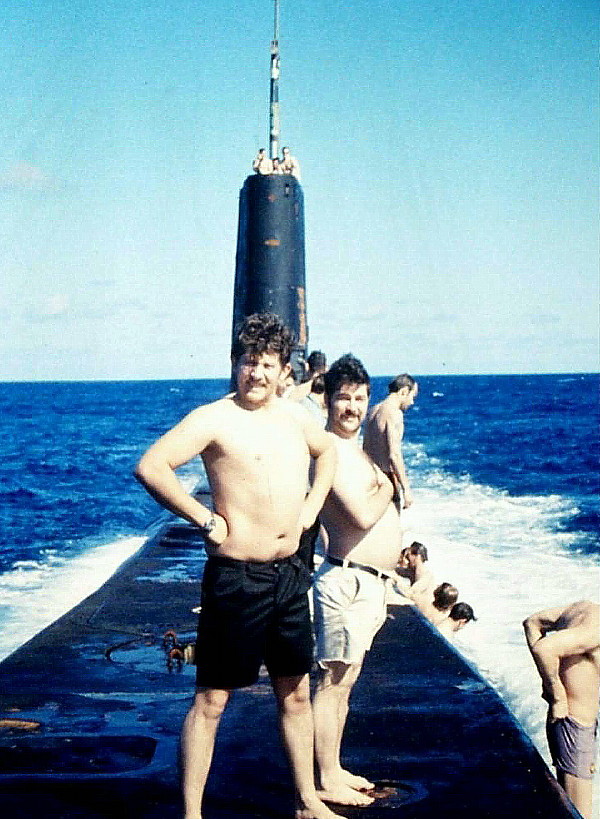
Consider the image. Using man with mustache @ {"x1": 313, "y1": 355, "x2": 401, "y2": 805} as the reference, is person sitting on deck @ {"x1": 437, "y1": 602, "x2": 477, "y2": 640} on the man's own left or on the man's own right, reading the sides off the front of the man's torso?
on the man's own left

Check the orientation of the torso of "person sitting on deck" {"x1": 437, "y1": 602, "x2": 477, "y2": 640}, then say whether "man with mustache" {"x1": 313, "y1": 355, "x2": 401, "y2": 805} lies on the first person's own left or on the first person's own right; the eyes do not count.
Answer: on the first person's own right

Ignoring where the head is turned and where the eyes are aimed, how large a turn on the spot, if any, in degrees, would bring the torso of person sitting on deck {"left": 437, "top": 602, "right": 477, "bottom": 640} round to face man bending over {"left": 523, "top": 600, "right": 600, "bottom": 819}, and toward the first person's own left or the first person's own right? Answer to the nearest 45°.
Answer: approximately 90° to the first person's own right

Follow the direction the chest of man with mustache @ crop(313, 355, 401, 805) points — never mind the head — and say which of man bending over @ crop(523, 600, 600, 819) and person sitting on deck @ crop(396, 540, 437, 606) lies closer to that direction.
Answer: the man bending over

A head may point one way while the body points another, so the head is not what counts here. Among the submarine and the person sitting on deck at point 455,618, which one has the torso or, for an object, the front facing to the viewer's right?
the person sitting on deck

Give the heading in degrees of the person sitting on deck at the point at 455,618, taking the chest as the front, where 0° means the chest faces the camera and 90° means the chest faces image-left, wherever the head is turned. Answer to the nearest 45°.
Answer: approximately 270°
